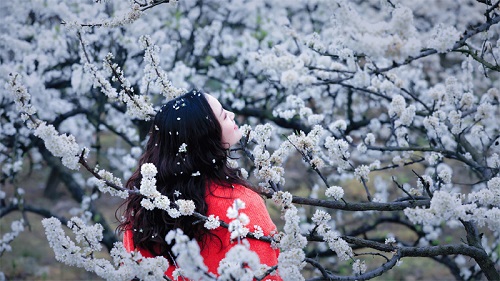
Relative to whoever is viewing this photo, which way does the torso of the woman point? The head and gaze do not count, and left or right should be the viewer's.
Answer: facing away from the viewer and to the right of the viewer
